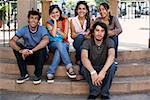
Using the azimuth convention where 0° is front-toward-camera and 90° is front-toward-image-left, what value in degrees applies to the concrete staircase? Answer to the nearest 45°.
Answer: approximately 0°

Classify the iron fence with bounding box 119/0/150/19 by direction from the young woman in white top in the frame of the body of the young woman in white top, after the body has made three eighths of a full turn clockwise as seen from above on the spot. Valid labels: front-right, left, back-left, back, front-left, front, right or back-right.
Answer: front-right

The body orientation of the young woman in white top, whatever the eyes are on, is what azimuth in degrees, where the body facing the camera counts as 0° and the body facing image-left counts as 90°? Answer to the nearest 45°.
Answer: approximately 0°

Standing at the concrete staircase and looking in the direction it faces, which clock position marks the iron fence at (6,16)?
The iron fence is roughly at 5 o'clock from the concrete staircase.

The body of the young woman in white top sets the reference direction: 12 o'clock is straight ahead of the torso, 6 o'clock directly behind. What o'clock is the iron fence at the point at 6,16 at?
The iron fence is roughly at 5 o'clock from the young woman in white top.
